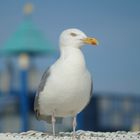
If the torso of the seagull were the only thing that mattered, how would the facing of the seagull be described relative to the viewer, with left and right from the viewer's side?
facing the viewer and to the right of the viewer
